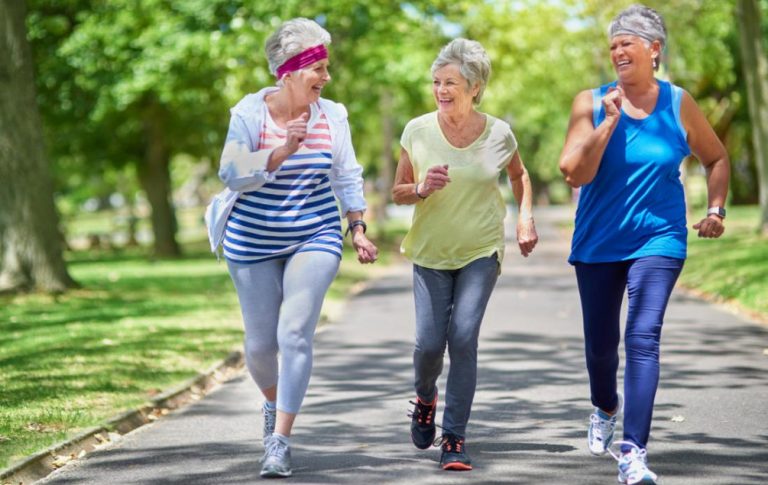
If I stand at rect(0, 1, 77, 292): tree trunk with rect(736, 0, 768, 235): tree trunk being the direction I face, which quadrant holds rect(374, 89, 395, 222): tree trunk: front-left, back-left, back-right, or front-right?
front-left

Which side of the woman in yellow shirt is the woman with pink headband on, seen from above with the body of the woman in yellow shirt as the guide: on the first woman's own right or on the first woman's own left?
on the first woman's own right

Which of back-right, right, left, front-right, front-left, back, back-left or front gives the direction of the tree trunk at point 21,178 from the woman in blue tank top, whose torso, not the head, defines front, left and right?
back-right

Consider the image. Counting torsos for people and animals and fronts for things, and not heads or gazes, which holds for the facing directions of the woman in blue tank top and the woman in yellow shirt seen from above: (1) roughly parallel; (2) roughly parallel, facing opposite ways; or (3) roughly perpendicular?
roughly parallel

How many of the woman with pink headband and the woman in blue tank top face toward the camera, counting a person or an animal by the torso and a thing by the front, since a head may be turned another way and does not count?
2

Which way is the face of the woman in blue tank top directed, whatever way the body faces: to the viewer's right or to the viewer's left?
to the viewer's left

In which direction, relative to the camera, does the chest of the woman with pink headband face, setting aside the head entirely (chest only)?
toward the camera

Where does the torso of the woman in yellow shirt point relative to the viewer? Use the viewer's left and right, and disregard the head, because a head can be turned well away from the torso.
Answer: facing the viewer

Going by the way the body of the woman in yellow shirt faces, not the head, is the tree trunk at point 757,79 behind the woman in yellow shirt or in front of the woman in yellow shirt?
behind

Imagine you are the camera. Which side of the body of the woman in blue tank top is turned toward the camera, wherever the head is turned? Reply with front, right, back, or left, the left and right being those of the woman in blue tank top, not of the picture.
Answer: front

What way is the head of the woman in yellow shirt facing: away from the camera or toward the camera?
toward the camera

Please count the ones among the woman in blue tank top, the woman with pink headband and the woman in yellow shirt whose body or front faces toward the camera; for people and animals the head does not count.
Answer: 3
